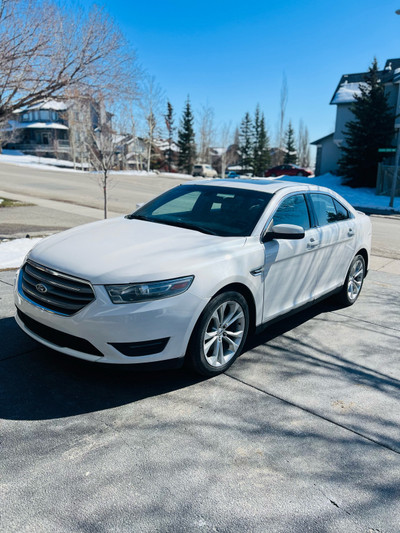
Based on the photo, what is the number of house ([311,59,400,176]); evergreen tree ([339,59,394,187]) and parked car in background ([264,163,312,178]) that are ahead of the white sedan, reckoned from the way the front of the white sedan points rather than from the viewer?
0

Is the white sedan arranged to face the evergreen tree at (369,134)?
no

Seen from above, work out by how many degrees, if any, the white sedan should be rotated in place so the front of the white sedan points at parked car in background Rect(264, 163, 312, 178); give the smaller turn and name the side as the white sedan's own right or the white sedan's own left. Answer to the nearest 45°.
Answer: approximately 135° to the white sedan's own right

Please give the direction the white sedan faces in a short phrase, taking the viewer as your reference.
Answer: facing the viewer and to the left of the viewer

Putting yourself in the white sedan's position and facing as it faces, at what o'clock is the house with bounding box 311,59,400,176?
The house is roughly at 5 o'clock from the white sedan.

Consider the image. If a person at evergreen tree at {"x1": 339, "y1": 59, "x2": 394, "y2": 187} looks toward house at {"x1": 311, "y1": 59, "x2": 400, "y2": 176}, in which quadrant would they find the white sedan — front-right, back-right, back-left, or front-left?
back-left
